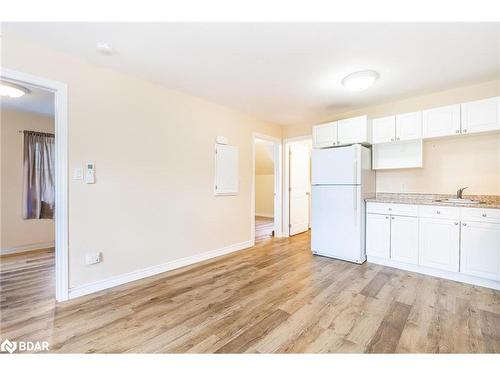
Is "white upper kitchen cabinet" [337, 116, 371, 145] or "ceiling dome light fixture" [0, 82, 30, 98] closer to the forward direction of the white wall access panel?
the white upper kitchen cabinet

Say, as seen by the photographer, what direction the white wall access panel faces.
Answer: facing the viewer and to the right of the viewer

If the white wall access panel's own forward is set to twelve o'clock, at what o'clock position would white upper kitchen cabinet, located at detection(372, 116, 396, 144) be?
The white upper kitchen cabinet is roughly at 11 o'clock from the white wall access panel.

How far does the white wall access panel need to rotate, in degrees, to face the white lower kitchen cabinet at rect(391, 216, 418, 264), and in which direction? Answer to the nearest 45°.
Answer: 0° — it already faces it

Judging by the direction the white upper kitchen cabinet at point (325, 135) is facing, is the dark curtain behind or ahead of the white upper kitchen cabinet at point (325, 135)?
ahead

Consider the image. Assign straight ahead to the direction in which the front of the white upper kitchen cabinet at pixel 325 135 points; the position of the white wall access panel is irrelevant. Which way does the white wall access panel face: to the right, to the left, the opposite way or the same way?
to the left

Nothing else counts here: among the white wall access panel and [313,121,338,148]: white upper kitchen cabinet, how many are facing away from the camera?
0

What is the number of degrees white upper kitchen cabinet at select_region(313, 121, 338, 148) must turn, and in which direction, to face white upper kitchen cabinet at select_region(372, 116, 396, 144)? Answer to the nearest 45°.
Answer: approximately 135° to its left

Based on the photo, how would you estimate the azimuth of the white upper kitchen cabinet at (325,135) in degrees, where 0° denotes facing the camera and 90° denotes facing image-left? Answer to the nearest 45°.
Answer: approximately 45°

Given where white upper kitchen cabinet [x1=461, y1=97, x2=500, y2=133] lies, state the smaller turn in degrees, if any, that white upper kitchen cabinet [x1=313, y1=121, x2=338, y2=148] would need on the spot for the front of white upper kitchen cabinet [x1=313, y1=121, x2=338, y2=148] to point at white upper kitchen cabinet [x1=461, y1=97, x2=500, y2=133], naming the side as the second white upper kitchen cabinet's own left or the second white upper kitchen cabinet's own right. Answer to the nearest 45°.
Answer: approximately 135° to the second white upper kitchen cabinet's own left

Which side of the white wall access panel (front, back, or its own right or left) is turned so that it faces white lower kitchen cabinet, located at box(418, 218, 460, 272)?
front
